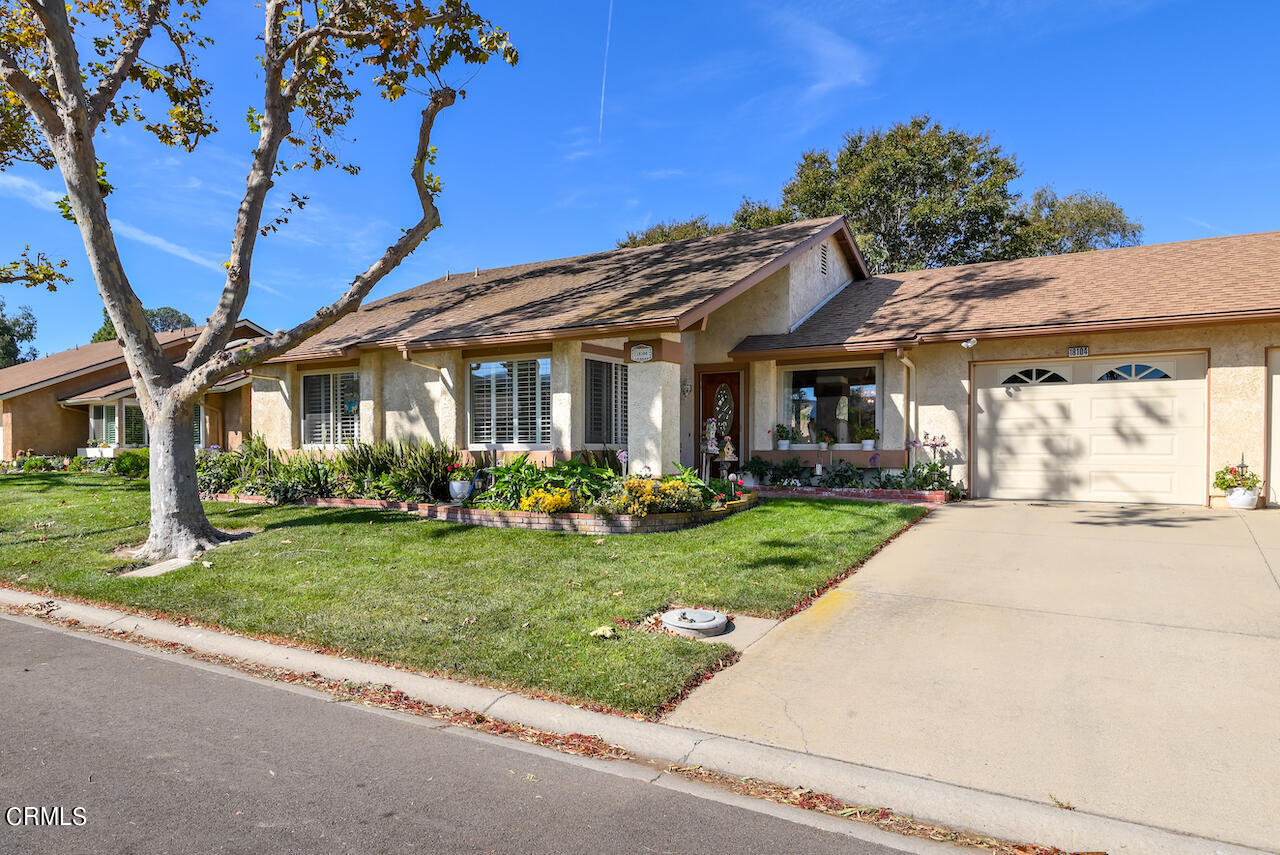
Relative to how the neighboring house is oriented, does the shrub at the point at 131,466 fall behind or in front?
in front

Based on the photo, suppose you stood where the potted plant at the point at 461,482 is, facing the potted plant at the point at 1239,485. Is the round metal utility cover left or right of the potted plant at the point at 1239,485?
right

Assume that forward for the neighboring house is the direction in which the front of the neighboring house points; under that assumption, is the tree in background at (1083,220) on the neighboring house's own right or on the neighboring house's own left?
on the neighboring house's own left

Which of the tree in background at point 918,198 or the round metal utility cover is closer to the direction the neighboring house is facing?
the round metal utility cover

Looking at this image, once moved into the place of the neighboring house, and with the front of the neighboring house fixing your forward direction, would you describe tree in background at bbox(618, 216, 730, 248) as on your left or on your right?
on your left

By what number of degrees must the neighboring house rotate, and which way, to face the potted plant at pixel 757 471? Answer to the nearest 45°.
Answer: approximately 45° to its left

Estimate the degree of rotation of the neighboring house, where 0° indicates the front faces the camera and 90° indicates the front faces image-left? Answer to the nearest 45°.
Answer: approximately 0°

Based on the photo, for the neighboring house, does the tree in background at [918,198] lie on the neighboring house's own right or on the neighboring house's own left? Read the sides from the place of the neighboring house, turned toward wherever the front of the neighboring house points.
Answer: on the neighboring house's own left
